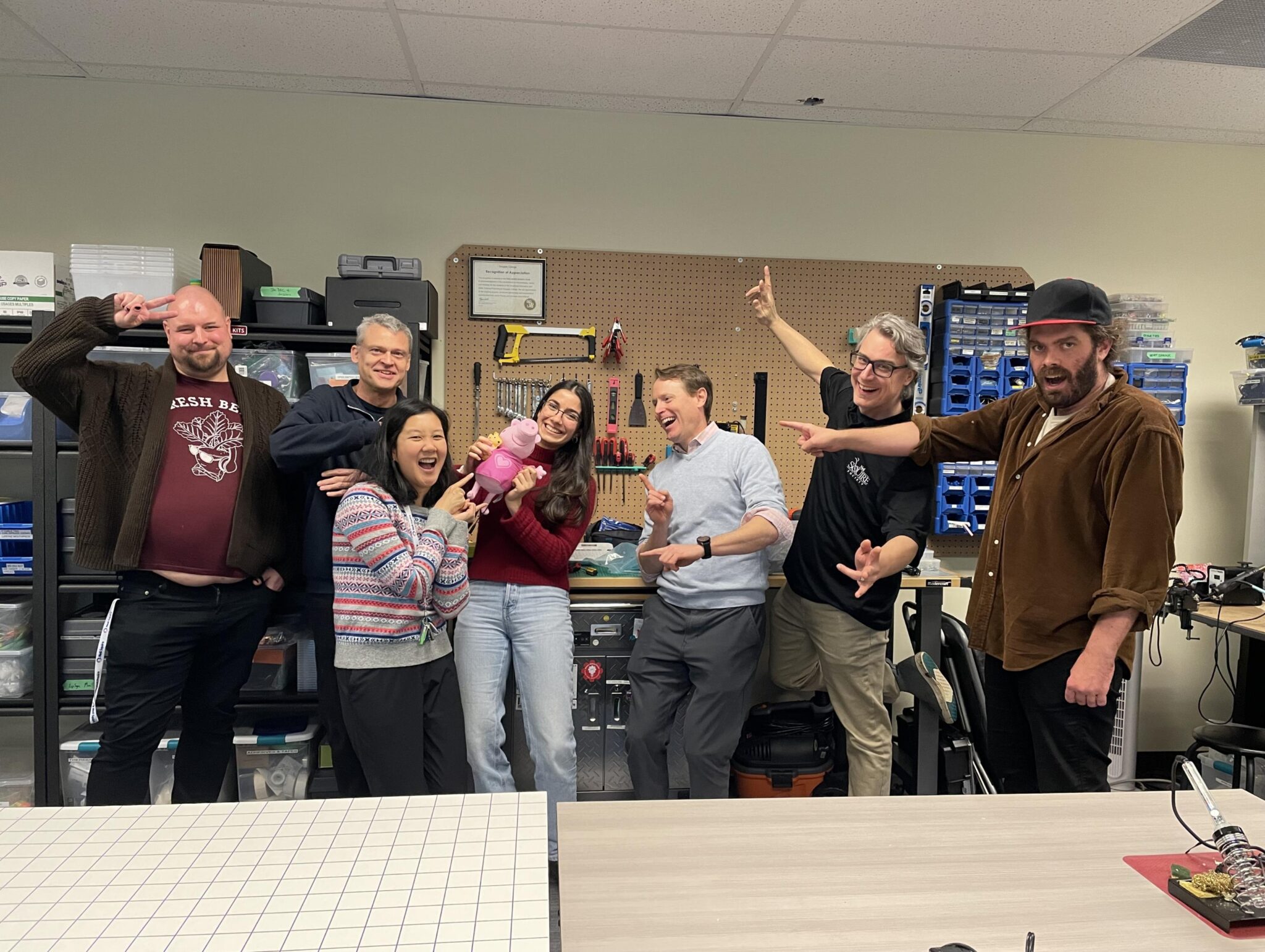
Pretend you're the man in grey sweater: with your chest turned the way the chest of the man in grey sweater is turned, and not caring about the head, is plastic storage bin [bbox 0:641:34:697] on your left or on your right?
on your right

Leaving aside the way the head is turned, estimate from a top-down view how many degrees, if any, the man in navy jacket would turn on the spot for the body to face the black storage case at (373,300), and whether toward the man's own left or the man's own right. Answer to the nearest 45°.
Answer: approximately 135° to the man's own left

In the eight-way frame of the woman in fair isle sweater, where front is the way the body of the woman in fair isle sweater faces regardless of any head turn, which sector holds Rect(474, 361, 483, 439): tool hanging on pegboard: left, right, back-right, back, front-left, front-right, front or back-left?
back-left

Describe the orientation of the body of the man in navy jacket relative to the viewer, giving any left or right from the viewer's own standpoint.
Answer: facing the viewer and to the right of the viewer

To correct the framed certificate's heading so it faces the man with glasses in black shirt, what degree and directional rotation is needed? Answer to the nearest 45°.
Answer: approximately 45° to its left

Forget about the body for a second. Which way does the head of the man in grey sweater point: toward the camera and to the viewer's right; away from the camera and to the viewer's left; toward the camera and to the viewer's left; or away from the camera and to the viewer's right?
toward the camera and to the viewer's left

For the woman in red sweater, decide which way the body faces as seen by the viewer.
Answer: toward the camera

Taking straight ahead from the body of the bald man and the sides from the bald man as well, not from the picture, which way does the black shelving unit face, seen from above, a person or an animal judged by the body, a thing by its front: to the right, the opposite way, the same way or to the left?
the same way

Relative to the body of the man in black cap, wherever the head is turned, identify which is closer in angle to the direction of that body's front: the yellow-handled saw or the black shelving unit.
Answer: the black shelving unit

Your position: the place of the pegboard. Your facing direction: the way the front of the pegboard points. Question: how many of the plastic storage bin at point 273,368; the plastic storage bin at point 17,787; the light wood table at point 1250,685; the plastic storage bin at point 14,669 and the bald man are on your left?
1

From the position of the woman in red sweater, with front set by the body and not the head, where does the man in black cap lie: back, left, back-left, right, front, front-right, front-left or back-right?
front-left

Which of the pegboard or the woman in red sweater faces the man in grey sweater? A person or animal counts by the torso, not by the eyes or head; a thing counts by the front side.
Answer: the pegboard

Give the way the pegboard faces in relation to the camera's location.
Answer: facing the viewer

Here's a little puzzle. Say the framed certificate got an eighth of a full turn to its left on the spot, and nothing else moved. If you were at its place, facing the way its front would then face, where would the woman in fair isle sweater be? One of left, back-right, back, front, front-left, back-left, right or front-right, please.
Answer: front-right

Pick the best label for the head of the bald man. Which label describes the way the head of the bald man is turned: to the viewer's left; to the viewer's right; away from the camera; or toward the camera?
toward the camera

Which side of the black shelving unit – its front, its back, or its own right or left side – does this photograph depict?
front

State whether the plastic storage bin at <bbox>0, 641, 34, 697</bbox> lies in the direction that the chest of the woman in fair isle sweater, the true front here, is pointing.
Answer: no

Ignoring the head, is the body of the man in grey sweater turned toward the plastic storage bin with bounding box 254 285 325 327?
no
